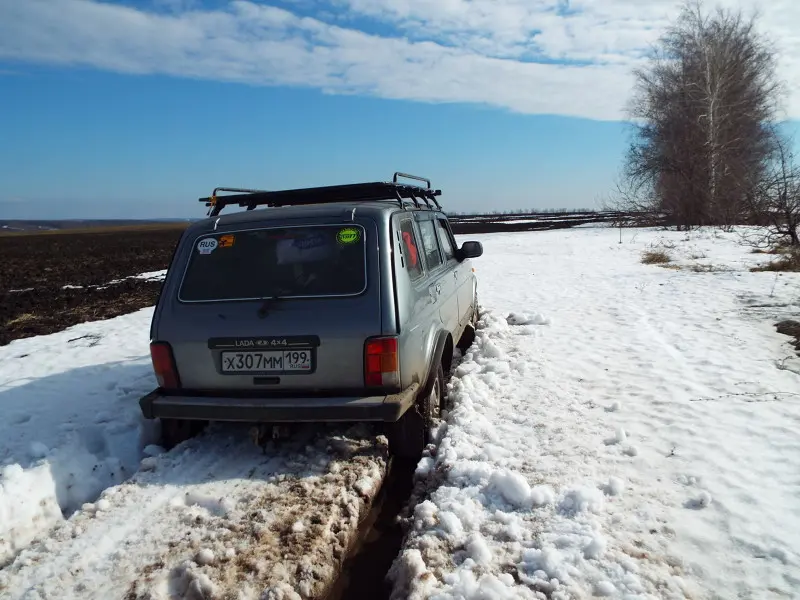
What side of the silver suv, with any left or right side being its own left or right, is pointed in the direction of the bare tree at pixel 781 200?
front

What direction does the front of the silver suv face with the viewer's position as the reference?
facing away from the viewer and to the right of the viewer

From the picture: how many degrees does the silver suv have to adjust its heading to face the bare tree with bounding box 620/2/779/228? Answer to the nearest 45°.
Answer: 0° — it already faces it

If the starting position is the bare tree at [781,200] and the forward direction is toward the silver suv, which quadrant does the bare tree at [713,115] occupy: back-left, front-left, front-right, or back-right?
back-right

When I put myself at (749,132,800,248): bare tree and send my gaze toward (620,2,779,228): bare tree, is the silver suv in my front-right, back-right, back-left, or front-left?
back-left
